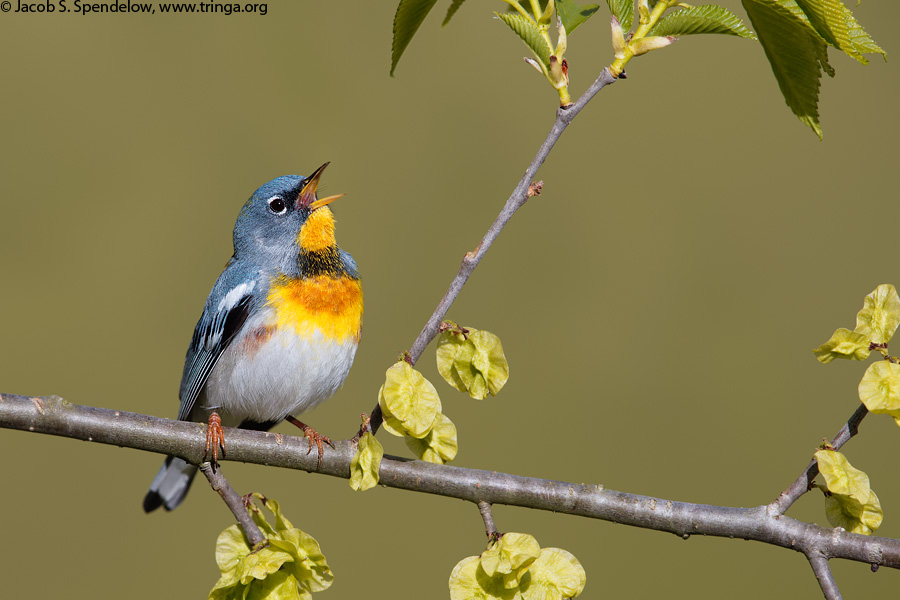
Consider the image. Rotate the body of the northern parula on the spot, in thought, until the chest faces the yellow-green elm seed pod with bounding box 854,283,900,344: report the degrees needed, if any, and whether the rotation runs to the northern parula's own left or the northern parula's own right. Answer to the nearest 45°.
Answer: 0° — it already faces it

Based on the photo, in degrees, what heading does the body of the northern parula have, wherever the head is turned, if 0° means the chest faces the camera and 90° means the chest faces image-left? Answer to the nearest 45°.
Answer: approximately 315°

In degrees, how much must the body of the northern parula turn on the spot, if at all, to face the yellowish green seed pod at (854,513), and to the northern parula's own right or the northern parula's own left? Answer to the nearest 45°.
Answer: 0° — it already faces it
